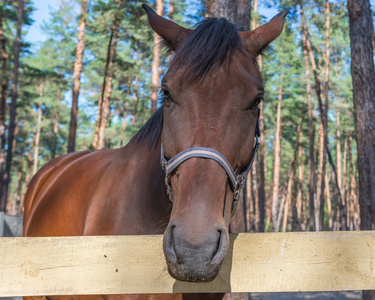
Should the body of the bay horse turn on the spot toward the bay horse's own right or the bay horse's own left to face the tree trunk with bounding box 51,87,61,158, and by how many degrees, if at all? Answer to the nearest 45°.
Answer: approximately 135° to the bay horse's own left

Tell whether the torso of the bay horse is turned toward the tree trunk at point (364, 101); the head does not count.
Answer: no

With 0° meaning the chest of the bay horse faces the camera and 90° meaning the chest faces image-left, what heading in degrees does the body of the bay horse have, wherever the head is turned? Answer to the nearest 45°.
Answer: approximately 315°

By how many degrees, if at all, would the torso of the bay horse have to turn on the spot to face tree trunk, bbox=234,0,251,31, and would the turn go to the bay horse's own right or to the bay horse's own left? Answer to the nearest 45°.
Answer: approximately 135° to the bay horse's own left
